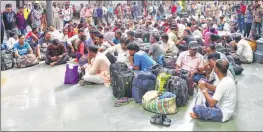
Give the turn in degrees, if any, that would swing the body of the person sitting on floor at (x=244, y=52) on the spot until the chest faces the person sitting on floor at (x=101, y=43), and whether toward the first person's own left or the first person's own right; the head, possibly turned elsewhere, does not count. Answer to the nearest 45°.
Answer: approximately 45° to the first person's own left

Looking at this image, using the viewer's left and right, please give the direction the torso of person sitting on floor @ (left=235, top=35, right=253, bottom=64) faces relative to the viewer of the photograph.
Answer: facing to the left of the viewer

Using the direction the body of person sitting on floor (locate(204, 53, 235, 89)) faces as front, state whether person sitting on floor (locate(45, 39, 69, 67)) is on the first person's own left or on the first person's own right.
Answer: on the first person's own right

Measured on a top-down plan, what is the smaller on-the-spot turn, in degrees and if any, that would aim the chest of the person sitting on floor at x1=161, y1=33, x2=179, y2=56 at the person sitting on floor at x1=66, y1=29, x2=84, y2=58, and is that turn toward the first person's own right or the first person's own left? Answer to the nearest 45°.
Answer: approximately 45° to the first person's own right

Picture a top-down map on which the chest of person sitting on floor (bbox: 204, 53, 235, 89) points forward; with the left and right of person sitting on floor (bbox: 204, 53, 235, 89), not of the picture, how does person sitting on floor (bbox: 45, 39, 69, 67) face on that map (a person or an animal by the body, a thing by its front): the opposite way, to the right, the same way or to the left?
to the left

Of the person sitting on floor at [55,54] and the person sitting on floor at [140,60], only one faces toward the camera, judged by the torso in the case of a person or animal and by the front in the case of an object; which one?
the person sitting on floor at [55,54]

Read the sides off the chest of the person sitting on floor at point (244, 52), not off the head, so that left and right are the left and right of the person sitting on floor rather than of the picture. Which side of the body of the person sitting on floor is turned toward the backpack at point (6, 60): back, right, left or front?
front

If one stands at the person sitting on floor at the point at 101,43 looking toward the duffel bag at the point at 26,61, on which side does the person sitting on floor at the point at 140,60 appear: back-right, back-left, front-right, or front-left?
back-left

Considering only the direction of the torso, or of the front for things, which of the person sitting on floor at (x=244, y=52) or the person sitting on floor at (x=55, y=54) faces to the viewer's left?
the person sitting on floor at (x=244, y=52)

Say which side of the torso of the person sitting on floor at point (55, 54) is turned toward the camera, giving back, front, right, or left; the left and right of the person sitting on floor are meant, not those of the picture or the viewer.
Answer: front
